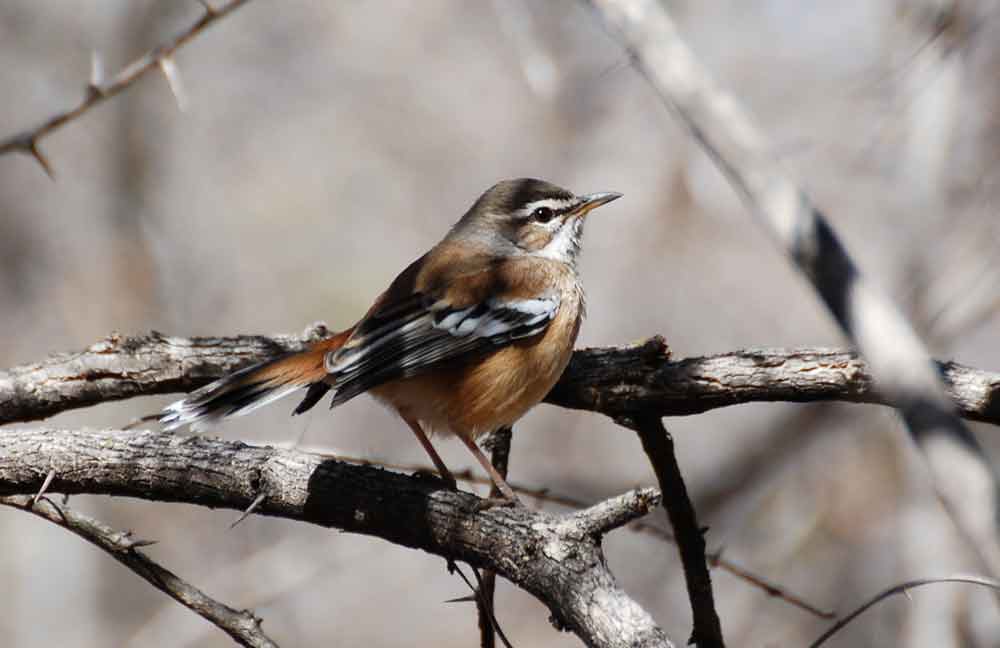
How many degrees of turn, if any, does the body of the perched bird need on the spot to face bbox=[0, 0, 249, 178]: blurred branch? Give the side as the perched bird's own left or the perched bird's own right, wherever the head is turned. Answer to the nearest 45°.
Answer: approximately 180°

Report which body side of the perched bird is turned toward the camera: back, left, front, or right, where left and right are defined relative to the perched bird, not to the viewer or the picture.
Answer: right

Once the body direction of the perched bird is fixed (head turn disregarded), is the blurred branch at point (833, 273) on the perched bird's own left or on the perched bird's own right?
on the perched bird's own right

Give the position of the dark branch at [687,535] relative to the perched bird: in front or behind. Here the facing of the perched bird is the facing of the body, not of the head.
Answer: in front
